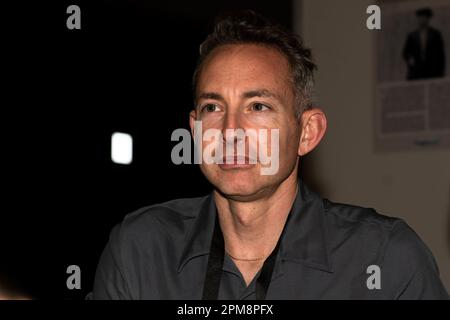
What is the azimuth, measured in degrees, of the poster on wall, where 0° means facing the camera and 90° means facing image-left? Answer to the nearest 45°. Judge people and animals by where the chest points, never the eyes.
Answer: approximately 0°

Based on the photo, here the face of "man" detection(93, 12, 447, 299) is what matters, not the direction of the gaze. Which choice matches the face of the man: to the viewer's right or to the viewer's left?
to the viewer's left

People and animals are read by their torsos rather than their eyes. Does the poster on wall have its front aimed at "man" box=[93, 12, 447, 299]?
yes
